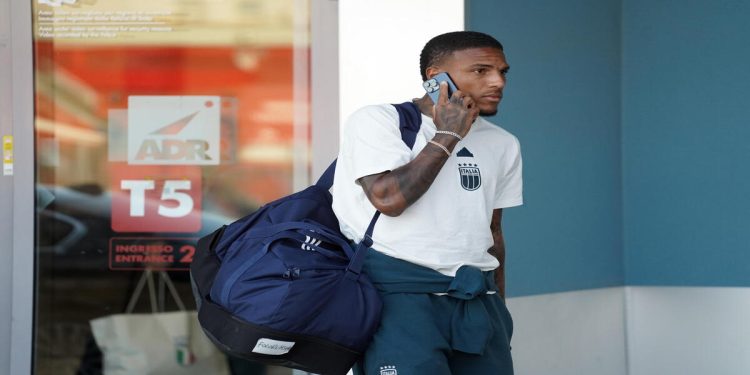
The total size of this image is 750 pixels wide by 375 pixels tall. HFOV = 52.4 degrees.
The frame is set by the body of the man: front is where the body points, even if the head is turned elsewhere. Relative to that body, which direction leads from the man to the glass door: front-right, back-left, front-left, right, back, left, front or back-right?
back

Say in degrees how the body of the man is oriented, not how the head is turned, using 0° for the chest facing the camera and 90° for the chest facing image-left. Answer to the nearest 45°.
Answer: approximately 315°
